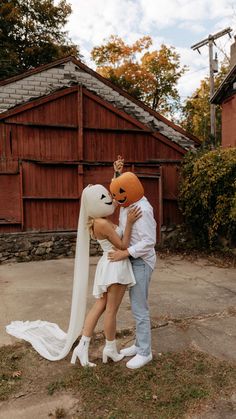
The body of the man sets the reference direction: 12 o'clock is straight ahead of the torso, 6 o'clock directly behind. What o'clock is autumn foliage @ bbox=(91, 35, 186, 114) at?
The autumn foliage is roughly at 3 o'clock from the man.

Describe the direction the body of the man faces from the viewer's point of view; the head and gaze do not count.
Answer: to the viewer's left

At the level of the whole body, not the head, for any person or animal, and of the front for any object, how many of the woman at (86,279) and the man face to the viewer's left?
1

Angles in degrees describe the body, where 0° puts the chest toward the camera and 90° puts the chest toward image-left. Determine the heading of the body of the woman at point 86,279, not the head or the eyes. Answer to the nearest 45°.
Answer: approximately 270°

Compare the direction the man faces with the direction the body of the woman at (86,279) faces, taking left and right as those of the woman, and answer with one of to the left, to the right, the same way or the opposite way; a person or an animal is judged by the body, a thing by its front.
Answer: the opposite way

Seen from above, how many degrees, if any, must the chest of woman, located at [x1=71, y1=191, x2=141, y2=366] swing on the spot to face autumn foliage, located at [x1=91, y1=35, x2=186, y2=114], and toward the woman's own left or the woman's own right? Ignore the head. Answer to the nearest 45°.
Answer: approximately 90° to the woman's own left

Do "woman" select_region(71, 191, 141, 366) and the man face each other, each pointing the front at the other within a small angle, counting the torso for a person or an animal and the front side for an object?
yes

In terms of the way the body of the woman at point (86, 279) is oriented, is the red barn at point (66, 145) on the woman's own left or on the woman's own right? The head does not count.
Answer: on the woman's own left

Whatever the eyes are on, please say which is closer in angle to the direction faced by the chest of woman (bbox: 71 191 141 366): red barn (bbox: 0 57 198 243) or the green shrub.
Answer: the green shrub

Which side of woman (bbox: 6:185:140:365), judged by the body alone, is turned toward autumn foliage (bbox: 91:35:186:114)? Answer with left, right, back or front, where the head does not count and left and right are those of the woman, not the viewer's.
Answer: left

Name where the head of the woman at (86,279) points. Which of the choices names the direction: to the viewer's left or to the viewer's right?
to the viewer's right
